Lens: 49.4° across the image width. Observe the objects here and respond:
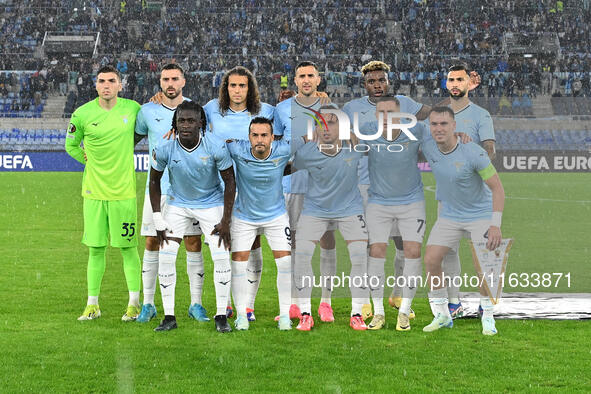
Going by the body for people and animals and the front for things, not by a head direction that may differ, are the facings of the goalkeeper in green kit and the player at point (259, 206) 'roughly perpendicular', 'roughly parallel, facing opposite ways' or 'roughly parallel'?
roughly parallel

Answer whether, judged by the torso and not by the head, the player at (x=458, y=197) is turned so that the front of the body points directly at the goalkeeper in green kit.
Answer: no

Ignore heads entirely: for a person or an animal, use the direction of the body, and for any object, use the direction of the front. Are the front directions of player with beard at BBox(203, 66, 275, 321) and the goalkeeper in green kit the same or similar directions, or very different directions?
same or similar directions

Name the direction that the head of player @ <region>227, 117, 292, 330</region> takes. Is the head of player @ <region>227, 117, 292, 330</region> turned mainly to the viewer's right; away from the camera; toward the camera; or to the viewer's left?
toward the camera

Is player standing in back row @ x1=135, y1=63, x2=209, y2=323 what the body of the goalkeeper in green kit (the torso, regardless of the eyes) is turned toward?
no

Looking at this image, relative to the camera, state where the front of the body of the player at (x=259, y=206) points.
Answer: toward the camera

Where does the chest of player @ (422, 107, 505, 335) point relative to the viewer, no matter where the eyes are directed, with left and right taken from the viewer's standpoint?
facing the viewer

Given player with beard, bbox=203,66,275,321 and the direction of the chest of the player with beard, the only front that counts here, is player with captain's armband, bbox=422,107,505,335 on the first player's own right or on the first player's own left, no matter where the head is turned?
on the first player's own left

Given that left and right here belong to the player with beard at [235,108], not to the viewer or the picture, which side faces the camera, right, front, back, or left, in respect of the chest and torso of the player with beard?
front

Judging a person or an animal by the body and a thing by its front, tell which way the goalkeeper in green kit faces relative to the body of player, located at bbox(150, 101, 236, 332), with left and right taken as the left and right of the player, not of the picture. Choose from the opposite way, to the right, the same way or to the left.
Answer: the same way

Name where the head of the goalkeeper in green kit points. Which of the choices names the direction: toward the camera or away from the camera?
toward the camera
